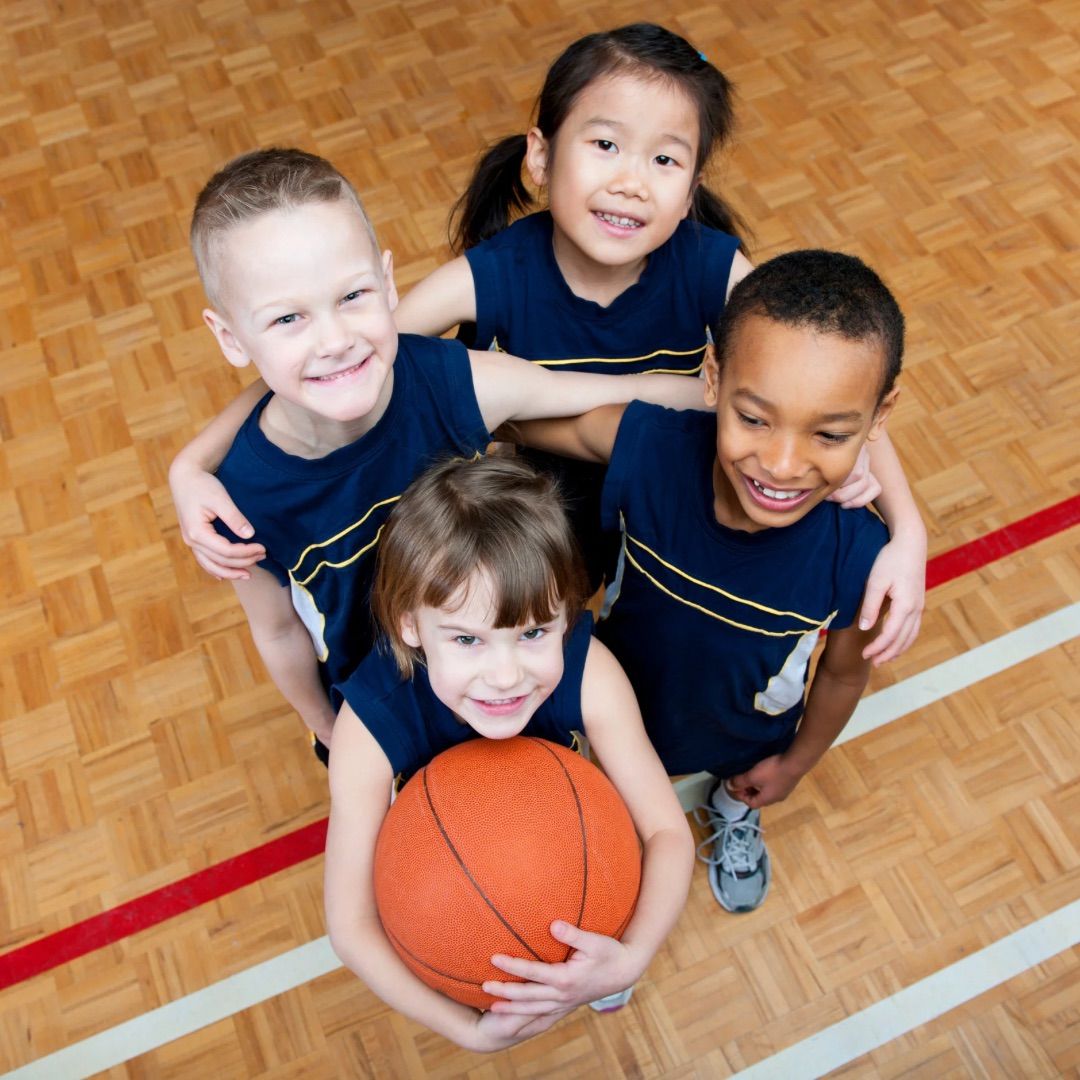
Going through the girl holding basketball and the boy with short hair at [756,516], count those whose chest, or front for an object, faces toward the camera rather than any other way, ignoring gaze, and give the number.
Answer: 2

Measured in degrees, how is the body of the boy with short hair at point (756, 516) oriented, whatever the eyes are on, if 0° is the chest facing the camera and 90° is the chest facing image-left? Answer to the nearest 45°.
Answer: approximately 0°

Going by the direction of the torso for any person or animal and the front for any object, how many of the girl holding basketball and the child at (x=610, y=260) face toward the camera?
2
